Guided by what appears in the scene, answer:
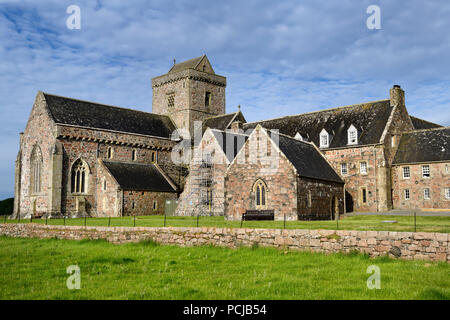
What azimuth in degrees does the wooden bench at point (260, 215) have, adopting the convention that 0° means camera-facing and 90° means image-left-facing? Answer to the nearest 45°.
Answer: approximately 0°

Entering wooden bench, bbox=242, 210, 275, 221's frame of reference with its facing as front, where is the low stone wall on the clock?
The low stone wall is roughly at 12 o'clock from the wooden bench.

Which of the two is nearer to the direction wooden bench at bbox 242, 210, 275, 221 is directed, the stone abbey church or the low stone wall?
the low stone wall
